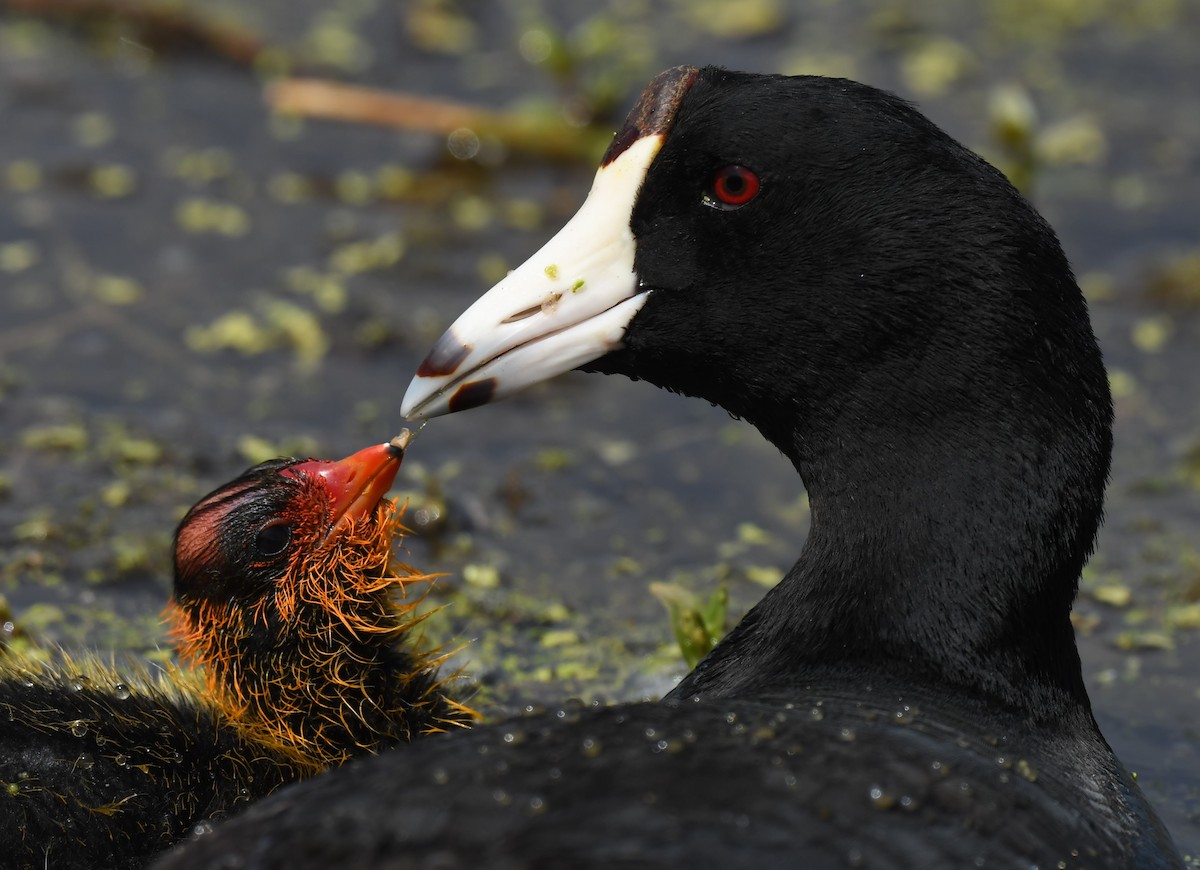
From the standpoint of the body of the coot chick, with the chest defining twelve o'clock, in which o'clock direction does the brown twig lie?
The brown twig is roughly at 9 o'clock from the coot chick.

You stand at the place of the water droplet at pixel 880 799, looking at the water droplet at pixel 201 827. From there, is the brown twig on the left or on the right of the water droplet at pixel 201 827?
right

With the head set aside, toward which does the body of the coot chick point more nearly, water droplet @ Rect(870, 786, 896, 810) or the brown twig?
the water droplet

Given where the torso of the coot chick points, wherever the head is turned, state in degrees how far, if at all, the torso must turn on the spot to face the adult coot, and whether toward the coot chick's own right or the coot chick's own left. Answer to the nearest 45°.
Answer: approximately 45° to the coot chick's own right

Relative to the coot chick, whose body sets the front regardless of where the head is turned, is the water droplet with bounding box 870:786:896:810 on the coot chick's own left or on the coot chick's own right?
on the coot chick's own right

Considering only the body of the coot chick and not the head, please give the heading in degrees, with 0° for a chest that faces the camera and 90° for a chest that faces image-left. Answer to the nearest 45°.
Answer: approximately 270°
